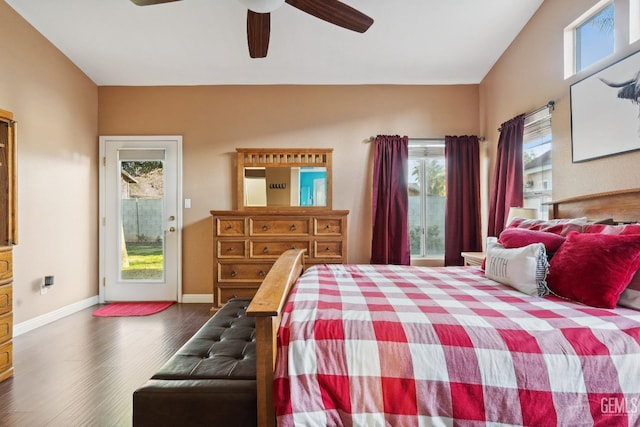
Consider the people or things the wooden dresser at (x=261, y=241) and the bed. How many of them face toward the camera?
1

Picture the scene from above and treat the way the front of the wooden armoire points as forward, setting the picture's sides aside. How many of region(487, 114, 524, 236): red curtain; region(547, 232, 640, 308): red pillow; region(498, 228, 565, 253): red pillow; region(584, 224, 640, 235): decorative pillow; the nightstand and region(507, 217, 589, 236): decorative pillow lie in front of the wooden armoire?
6

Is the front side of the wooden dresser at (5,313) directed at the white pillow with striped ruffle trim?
yes

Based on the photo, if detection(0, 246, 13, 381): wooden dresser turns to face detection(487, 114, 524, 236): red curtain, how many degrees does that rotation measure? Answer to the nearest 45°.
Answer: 0° — it already faces it

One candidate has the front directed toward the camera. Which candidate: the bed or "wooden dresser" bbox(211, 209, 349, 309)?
the wooden dresser

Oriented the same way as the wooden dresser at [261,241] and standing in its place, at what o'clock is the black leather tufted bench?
The black leather tufted bench is roughly at 12 o'clock from the wooden dresser.

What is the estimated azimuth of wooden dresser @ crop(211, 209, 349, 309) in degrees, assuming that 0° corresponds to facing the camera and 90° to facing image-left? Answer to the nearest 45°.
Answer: approximately 0°

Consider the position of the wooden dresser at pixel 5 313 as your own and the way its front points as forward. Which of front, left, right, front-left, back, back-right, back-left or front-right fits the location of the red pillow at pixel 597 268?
front

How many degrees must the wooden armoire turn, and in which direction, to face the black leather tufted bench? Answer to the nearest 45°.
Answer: approximately 45° to its right

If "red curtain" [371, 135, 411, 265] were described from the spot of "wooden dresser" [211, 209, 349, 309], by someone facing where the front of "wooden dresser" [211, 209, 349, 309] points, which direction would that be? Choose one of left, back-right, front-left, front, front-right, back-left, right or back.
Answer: left

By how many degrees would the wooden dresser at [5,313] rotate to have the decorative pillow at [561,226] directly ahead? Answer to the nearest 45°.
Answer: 0° — it already faces it

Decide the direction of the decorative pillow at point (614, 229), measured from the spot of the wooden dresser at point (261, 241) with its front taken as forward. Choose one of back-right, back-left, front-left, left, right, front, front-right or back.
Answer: front-left

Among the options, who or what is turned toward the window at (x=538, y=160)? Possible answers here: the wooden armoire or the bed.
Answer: the wooden armoire

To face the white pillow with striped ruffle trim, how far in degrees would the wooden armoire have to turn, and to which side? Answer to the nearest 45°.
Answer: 0° — it already faces it

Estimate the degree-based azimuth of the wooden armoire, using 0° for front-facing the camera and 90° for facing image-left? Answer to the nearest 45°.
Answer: approximately 315°

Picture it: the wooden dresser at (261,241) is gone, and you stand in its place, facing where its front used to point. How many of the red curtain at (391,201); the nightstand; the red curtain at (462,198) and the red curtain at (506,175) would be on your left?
4

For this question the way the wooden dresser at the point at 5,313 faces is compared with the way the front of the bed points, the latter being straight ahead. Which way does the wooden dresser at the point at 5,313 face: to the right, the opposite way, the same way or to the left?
the opposite way

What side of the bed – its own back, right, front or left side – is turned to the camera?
left

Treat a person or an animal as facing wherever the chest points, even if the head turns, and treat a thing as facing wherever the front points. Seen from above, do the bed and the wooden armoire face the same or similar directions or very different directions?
very different directions
